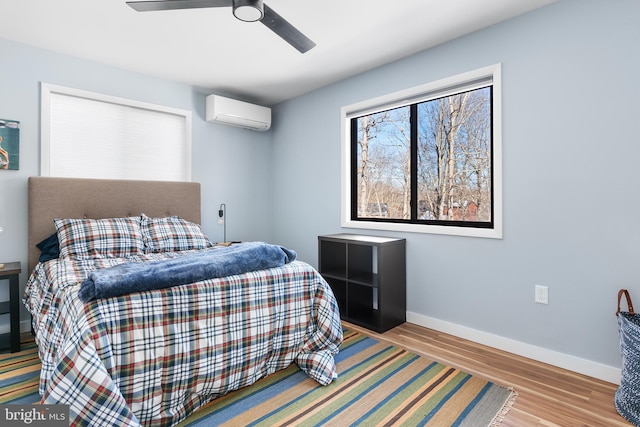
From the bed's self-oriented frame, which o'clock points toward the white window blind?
The white window blind is roughly at 7 o'clock from the bed.

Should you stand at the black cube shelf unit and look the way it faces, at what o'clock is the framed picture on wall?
The framed picture on wall is roughly at 1 o'clock from the black cube shelf unit.

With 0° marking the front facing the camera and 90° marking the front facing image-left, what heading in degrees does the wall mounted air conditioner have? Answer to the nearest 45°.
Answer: approximately 315°

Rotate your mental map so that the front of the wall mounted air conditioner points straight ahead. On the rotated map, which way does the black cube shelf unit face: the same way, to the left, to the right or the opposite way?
to the right

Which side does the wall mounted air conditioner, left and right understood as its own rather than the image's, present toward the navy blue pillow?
right

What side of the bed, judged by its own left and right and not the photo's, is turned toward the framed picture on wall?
back
